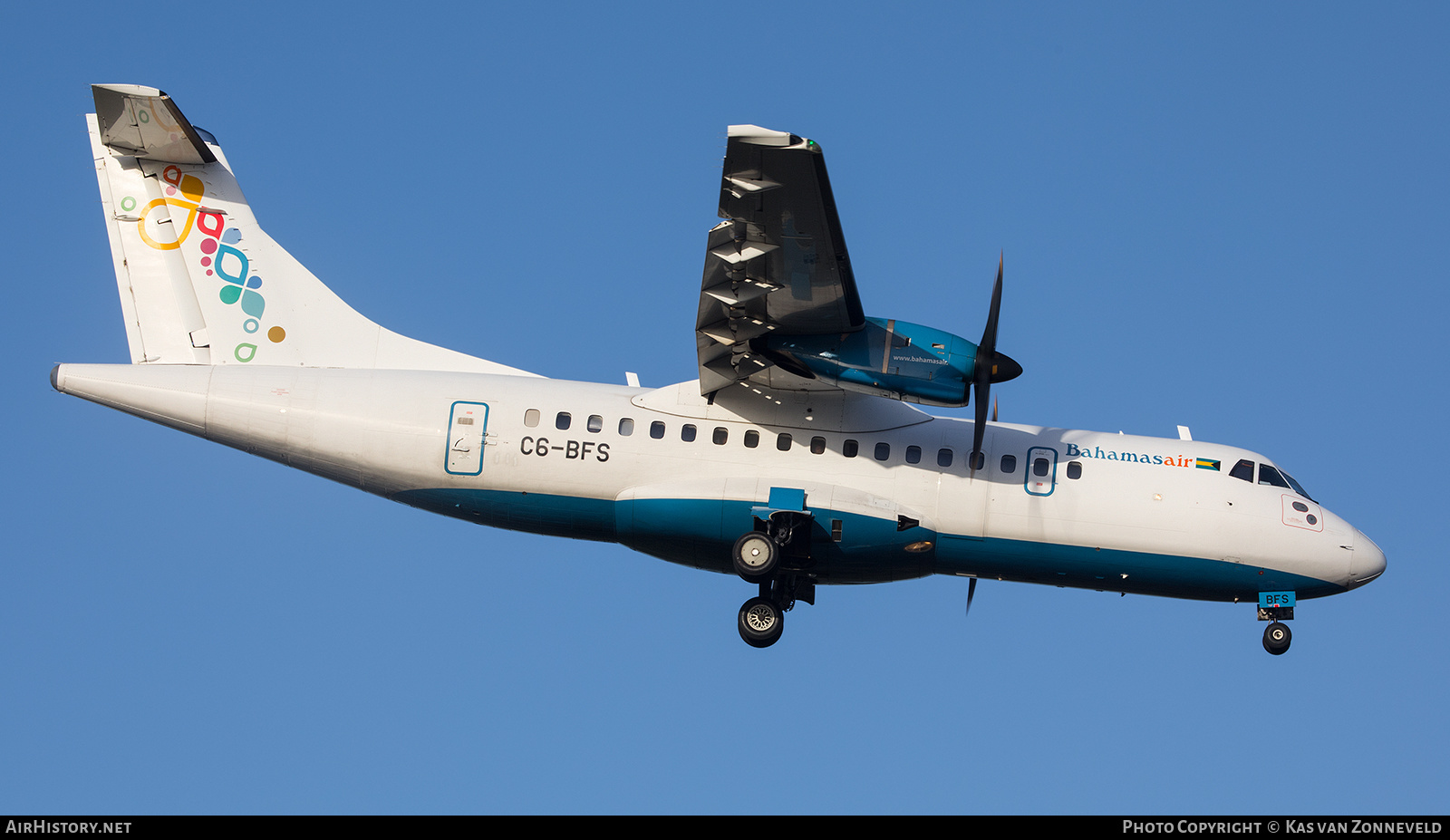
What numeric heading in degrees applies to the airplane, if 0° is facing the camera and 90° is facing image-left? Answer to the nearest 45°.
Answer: approximately 270°
